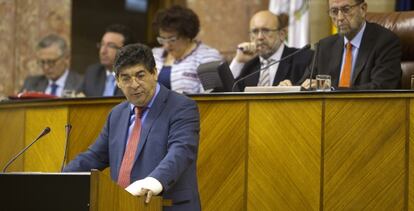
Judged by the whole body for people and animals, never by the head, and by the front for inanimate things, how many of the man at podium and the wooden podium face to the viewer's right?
0

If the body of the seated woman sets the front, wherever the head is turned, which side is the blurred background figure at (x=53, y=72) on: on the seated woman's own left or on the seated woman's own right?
on the seated woman's own right

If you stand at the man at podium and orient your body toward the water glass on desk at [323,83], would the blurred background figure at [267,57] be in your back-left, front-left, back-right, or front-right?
front-left

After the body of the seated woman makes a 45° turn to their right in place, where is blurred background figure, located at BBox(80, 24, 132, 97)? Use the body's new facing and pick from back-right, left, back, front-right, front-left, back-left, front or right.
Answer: front-right

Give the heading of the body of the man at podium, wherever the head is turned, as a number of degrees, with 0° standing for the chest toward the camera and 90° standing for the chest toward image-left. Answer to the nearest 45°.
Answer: approximately 45°

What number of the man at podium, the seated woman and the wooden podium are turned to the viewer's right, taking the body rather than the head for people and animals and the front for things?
0

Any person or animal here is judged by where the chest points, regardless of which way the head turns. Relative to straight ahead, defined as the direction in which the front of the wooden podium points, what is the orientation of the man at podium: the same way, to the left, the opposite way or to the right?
the same way

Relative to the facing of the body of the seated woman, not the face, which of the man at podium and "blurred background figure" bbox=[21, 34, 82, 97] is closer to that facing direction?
the man at podium

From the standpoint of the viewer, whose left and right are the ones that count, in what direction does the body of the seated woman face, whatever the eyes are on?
facing the viewer and to the left of the viewer

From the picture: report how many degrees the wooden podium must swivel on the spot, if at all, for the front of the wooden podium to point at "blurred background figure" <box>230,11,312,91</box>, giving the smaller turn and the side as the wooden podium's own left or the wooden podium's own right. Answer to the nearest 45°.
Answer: approximately 180°

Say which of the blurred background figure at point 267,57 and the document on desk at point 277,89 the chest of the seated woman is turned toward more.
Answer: the document on desk

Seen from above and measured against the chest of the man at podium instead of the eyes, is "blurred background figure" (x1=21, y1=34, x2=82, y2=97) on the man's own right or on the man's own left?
on the man's own right

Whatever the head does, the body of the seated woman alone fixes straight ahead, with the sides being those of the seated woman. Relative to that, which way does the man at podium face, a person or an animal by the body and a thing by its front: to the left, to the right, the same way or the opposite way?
the same way

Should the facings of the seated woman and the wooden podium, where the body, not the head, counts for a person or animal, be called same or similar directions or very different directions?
same or similar directions

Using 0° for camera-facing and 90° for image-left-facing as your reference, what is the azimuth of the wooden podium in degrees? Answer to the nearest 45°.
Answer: approximately 45°
